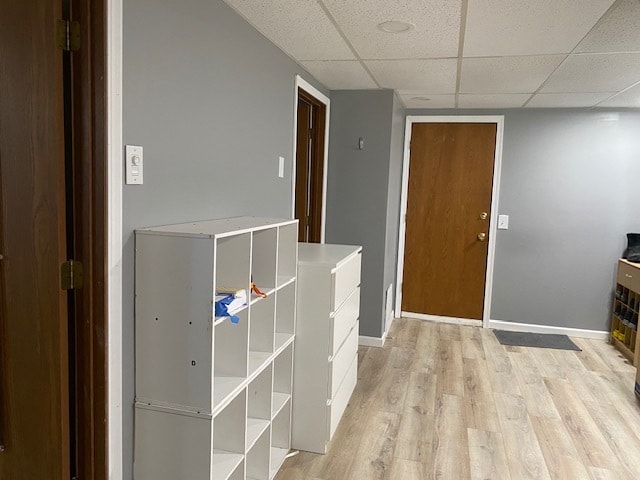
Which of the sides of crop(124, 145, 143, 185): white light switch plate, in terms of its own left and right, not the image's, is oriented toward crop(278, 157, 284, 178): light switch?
left

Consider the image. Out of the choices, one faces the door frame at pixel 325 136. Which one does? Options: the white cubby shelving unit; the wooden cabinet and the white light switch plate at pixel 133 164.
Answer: the wooden cabinet

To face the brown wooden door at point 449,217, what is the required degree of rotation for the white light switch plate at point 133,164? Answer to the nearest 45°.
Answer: approximately 90° to its left

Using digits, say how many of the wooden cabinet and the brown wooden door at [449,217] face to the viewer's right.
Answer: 0

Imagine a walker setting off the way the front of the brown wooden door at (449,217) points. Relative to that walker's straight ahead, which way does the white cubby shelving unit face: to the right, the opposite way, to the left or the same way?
to the left

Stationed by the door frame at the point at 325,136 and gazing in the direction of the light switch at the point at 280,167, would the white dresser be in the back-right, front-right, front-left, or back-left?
front-left

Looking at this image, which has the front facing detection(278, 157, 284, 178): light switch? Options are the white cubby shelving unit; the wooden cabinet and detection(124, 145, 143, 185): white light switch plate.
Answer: the wooden cabinet

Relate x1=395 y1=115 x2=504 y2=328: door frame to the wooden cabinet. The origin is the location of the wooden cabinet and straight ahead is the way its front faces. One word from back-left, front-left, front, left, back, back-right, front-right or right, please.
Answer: front-right

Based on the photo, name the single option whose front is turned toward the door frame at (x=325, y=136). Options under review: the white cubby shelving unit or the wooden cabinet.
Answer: the wooden cabinet

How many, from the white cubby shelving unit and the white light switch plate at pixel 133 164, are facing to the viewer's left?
0

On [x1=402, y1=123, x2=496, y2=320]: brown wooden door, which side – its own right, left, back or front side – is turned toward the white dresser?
front

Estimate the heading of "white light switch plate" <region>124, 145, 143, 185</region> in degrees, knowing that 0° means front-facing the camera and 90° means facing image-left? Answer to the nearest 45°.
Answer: approximately 315°

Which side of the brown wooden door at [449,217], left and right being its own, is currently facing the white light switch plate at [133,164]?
front

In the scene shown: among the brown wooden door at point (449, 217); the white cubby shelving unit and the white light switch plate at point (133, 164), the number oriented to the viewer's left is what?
0

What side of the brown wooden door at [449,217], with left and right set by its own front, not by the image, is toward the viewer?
front

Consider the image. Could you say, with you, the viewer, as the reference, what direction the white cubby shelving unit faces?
facing the viewer and to the right of the viewer

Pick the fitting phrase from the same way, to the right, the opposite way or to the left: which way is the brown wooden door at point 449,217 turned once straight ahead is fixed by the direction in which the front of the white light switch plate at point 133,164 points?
to the right

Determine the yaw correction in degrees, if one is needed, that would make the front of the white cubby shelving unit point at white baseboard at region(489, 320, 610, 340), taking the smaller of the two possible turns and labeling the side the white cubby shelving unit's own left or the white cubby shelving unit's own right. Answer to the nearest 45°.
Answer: approximately 90° to the white cubby shelving unit's own left
